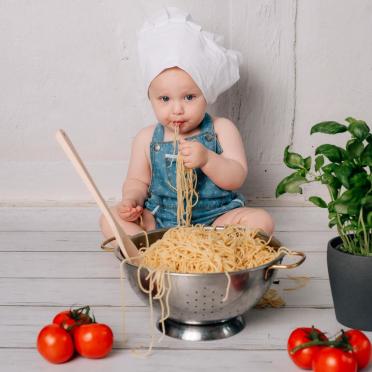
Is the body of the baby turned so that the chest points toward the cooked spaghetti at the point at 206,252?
yes

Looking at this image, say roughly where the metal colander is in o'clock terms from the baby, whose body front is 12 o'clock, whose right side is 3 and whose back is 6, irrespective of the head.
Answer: The metal colander is roughly at 12 o'clock from the baby.

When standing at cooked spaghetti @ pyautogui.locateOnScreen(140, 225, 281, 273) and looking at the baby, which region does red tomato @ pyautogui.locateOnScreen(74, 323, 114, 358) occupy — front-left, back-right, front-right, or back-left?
back-left

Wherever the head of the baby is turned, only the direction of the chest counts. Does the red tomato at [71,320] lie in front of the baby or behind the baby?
in front

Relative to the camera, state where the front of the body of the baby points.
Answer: toward the camera

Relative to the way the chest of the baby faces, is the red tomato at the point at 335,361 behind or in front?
in front

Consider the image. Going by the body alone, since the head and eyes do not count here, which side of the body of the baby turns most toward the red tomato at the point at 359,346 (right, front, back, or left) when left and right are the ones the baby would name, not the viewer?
front

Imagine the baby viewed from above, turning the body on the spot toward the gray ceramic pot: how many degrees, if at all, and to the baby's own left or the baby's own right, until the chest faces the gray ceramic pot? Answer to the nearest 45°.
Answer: approximately 45° to the baby's own left
